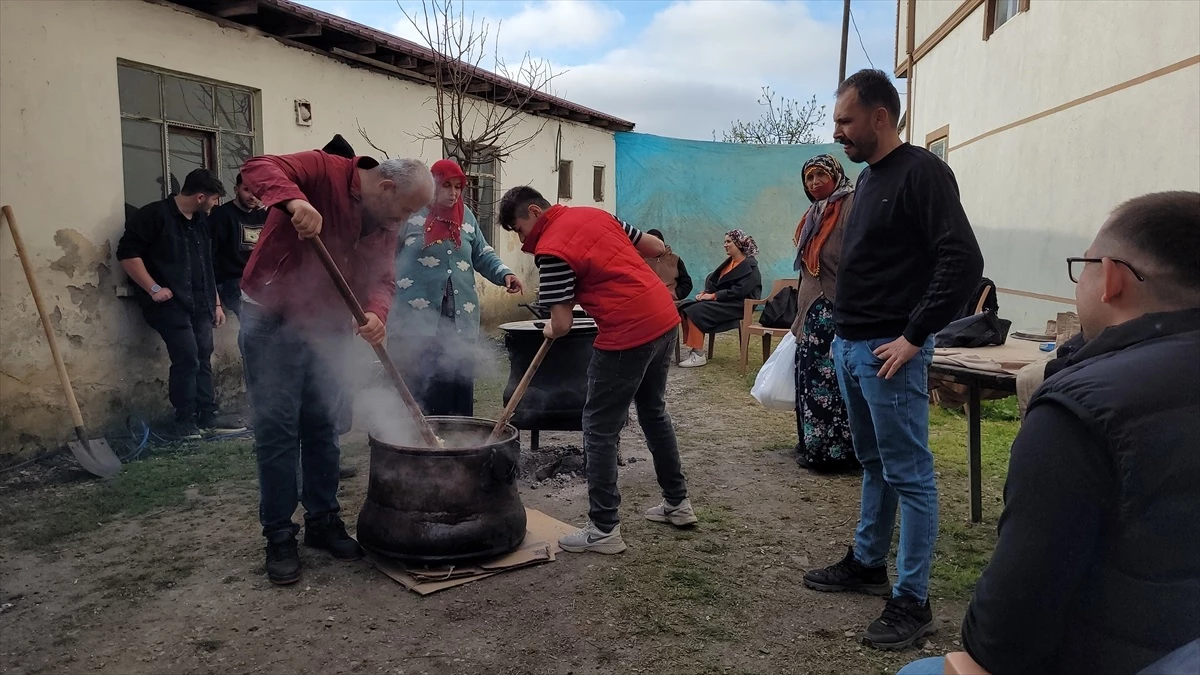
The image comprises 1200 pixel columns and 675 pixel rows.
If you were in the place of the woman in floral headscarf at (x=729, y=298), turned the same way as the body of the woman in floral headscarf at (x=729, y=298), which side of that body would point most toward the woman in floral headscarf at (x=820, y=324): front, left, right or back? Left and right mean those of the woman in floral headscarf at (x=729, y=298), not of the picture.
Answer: left

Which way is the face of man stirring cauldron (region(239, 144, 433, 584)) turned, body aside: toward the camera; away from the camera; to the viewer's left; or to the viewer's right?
to the viewer's right

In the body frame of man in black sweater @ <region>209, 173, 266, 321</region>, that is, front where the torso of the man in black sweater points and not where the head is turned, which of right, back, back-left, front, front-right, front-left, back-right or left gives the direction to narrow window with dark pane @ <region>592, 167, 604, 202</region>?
left

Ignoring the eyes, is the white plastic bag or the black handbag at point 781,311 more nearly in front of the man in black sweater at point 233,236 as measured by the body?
the white plastic bag

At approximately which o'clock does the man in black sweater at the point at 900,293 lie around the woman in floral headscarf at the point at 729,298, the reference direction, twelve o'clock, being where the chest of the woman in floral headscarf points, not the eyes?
The man in black sweater is roughly at 9 o'clock from the woman in floral headscarf.

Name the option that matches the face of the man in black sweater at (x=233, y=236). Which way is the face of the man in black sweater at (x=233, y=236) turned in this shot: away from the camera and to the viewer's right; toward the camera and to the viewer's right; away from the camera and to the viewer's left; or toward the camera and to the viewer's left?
toward the camera and to the viewer's right

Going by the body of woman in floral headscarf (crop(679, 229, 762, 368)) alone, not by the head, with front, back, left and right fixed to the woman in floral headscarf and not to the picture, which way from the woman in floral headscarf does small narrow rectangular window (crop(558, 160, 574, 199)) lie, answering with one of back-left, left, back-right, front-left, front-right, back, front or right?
front-right

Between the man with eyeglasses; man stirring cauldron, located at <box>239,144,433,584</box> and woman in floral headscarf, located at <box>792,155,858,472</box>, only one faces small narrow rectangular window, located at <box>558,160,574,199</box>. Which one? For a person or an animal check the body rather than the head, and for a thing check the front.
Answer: the man with eyeglasses

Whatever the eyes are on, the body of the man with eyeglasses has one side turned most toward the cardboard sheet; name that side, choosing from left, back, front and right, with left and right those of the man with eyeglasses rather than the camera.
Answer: front

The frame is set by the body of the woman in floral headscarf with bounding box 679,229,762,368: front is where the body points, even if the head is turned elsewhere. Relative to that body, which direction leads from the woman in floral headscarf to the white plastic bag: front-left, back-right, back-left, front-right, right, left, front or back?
left

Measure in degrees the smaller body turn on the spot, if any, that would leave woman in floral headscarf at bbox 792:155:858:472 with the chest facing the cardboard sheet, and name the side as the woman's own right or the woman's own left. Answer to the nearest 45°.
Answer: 0° — they already face it

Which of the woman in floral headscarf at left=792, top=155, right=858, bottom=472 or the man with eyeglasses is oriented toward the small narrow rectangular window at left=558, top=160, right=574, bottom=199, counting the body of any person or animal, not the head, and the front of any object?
the man with eyeglasses
